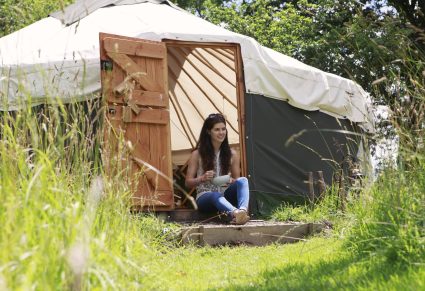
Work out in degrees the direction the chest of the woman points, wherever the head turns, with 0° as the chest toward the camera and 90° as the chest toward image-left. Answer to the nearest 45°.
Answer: approximately 315°

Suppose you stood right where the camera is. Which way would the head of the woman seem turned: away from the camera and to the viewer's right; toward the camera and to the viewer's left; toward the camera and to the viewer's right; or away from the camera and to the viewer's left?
toward the camera and to the viewer's right
